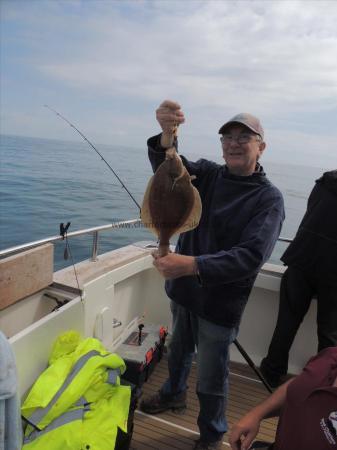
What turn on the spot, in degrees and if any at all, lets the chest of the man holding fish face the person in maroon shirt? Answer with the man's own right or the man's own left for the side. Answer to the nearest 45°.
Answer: approximately 90° to the man's own left

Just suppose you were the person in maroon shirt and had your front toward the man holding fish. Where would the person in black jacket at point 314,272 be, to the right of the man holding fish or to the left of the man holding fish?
right

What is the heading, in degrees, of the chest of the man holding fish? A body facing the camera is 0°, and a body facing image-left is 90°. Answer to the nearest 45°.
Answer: approximately 45°

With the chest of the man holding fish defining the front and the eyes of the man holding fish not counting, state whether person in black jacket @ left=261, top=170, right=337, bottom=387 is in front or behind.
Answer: behind

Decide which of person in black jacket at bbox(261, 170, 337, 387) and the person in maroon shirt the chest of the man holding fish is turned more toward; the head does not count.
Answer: the person in maroon shirt
